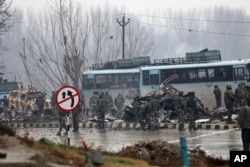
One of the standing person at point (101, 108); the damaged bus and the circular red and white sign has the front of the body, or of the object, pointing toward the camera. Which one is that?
the circular red and white sign

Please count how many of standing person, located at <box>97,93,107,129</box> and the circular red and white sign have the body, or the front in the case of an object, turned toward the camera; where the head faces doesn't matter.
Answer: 1

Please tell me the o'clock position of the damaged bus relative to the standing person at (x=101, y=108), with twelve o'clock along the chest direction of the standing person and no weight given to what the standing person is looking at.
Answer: The damaged bus is roughly at 1 o'clock from the standing person.

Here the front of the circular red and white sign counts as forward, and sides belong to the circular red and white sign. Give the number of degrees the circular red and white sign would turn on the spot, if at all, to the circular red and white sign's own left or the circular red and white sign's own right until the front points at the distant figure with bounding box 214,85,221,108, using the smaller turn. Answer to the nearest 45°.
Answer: approximately 135° to the circular red and white sign's own left

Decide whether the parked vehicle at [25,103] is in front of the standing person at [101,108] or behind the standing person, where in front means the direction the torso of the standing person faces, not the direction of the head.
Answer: in front

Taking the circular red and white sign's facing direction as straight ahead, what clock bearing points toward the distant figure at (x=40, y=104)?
The distant figure is roughly at 6 o'clock from the circular red and white sign.

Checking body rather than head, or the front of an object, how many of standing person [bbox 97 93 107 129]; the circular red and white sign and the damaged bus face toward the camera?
1

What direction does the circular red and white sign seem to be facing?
toward the camera

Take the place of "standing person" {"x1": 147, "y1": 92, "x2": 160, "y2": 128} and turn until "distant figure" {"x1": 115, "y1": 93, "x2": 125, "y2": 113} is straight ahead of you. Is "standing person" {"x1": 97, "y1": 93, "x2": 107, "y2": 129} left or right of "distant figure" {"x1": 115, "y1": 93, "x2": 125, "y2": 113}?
left

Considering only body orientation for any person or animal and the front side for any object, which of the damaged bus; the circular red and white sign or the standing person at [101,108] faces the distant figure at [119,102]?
the standing person

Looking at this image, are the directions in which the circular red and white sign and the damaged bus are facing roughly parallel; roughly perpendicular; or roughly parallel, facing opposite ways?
roughly perpendicular

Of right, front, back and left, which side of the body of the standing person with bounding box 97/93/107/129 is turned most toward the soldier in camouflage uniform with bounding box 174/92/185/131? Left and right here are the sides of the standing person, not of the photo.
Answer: right

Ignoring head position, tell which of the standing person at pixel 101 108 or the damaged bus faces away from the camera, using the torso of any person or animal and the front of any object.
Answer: the standing person

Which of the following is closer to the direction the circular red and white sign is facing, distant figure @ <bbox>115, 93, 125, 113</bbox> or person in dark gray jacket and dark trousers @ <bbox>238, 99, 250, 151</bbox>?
the person in dark gray jacket and dark trousers
